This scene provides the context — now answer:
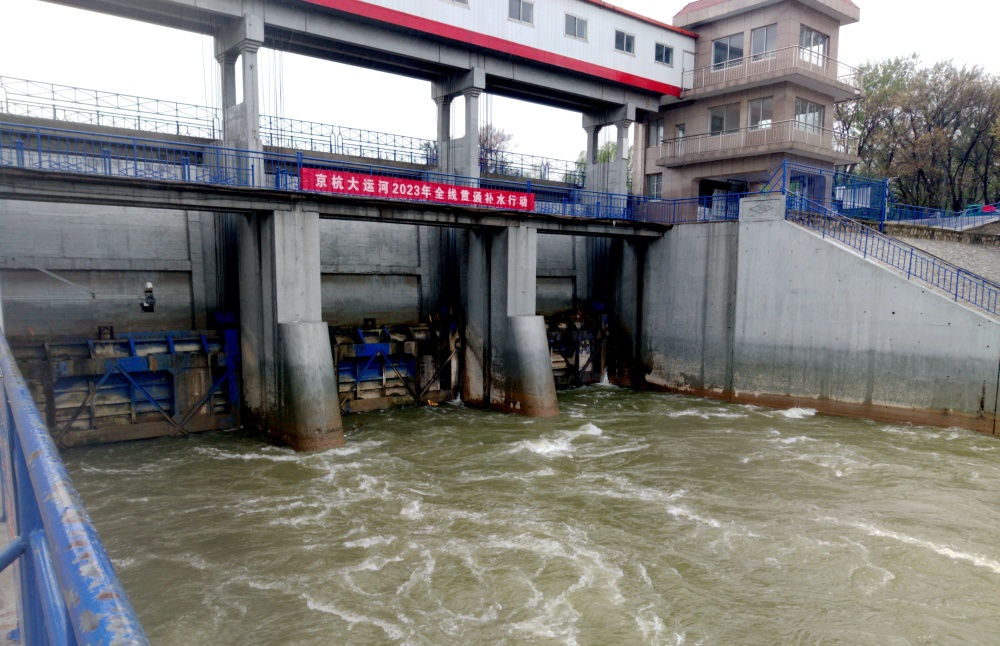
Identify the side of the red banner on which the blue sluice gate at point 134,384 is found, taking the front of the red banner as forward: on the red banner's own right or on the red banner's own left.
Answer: on the red banner's own right

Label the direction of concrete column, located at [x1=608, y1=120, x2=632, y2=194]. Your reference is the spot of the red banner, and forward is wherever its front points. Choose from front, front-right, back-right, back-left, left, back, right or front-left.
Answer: left

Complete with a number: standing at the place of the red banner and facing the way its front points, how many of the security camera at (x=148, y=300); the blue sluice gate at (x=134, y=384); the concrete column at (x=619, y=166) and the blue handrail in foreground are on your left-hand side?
1

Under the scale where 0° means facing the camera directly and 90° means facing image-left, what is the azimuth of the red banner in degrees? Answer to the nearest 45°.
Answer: approximately 315°

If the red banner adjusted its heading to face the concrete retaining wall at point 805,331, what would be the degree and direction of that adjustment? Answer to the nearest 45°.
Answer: approximately 45° to its left

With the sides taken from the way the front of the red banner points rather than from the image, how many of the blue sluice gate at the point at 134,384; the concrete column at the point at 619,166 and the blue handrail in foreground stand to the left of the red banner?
1

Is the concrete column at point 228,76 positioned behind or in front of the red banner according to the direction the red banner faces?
behind

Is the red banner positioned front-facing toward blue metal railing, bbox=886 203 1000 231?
no

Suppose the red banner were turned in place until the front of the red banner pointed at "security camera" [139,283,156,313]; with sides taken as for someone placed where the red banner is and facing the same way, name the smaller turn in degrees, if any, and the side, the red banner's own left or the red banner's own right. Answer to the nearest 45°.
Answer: approximately 135° to the red banner's own right

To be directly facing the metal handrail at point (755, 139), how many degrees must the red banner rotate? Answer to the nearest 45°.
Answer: approximately 90° to its left

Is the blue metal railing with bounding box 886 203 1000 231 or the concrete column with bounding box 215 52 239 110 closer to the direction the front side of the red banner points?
the blue metal railing

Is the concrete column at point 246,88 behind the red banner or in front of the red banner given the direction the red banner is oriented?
behind

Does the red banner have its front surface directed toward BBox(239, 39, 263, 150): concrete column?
no

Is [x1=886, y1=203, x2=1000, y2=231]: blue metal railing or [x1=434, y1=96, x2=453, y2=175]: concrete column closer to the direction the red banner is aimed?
the blue metal railing
